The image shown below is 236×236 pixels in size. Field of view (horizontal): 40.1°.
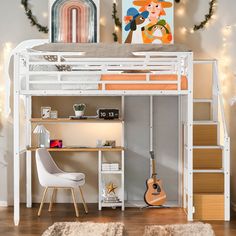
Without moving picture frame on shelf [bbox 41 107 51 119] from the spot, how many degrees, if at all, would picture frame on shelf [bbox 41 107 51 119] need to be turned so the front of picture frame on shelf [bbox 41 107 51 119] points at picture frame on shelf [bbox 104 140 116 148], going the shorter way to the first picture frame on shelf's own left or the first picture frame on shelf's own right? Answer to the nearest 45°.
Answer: approximately 90° to the first picture frame on shelf's own left

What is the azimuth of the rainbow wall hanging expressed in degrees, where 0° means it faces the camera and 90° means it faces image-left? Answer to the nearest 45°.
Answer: approximately 0°

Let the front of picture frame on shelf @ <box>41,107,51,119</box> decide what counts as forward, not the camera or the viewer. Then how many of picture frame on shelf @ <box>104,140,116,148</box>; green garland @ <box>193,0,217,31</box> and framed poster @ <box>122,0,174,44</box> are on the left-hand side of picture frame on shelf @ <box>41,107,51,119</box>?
3

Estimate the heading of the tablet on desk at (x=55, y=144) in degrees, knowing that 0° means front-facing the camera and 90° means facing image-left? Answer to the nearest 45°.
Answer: approximately 0°

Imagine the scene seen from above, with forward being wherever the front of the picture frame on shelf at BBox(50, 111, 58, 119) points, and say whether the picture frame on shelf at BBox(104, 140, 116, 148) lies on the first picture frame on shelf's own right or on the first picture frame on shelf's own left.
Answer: on the first picture frame on shelf's own left

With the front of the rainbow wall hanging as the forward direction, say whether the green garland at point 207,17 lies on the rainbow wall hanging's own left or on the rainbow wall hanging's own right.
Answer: on the rainbow wall hanging's own left

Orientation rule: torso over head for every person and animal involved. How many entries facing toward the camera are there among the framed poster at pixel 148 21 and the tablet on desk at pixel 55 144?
2

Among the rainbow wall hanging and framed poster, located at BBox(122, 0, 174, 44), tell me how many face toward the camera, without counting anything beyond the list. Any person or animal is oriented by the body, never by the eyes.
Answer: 2

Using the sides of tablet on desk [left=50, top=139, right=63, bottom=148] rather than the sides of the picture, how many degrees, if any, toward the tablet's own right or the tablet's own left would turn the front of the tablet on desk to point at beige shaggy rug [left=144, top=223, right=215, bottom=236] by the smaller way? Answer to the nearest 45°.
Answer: approximately 45° to the tablet's own left
